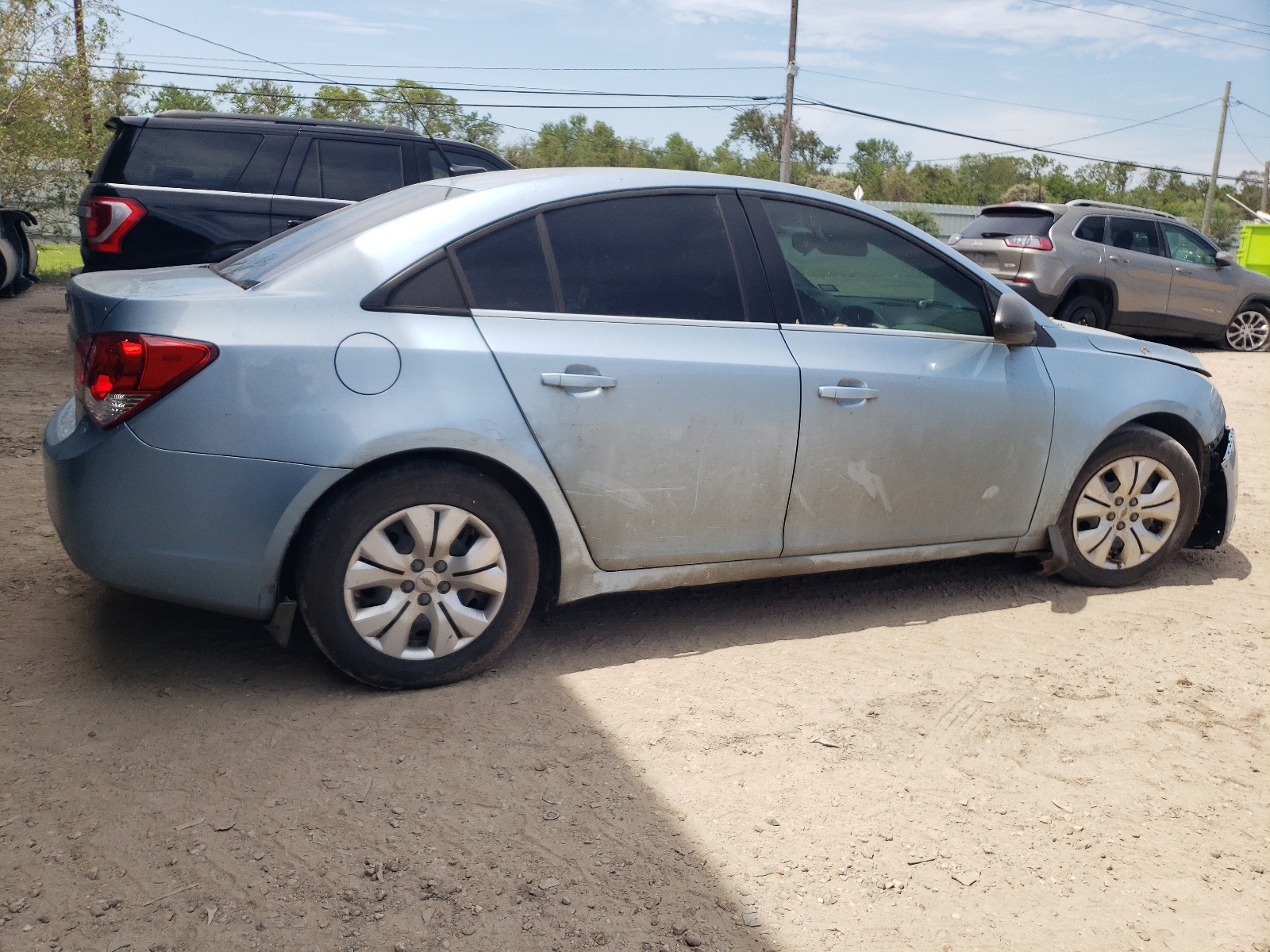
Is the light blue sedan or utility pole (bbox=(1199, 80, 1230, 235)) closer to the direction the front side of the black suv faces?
the utility pole

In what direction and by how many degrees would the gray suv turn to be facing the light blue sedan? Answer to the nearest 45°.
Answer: approximately 135° to its right

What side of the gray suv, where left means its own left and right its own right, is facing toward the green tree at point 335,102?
left

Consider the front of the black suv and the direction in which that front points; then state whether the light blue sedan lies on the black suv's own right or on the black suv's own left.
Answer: on the black suv's own right

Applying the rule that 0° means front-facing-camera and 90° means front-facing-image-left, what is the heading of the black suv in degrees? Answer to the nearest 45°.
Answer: approximately 270°

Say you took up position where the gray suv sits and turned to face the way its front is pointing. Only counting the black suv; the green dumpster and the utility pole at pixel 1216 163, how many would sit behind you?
1

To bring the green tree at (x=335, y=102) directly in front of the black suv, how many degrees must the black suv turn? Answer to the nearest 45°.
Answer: approximately 90° to its left

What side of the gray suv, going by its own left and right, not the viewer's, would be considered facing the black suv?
back

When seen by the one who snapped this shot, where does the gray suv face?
facing away from the viewer and to the right of the viewer

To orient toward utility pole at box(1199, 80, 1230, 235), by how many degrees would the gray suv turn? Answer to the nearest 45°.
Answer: approximately 45° to its left
